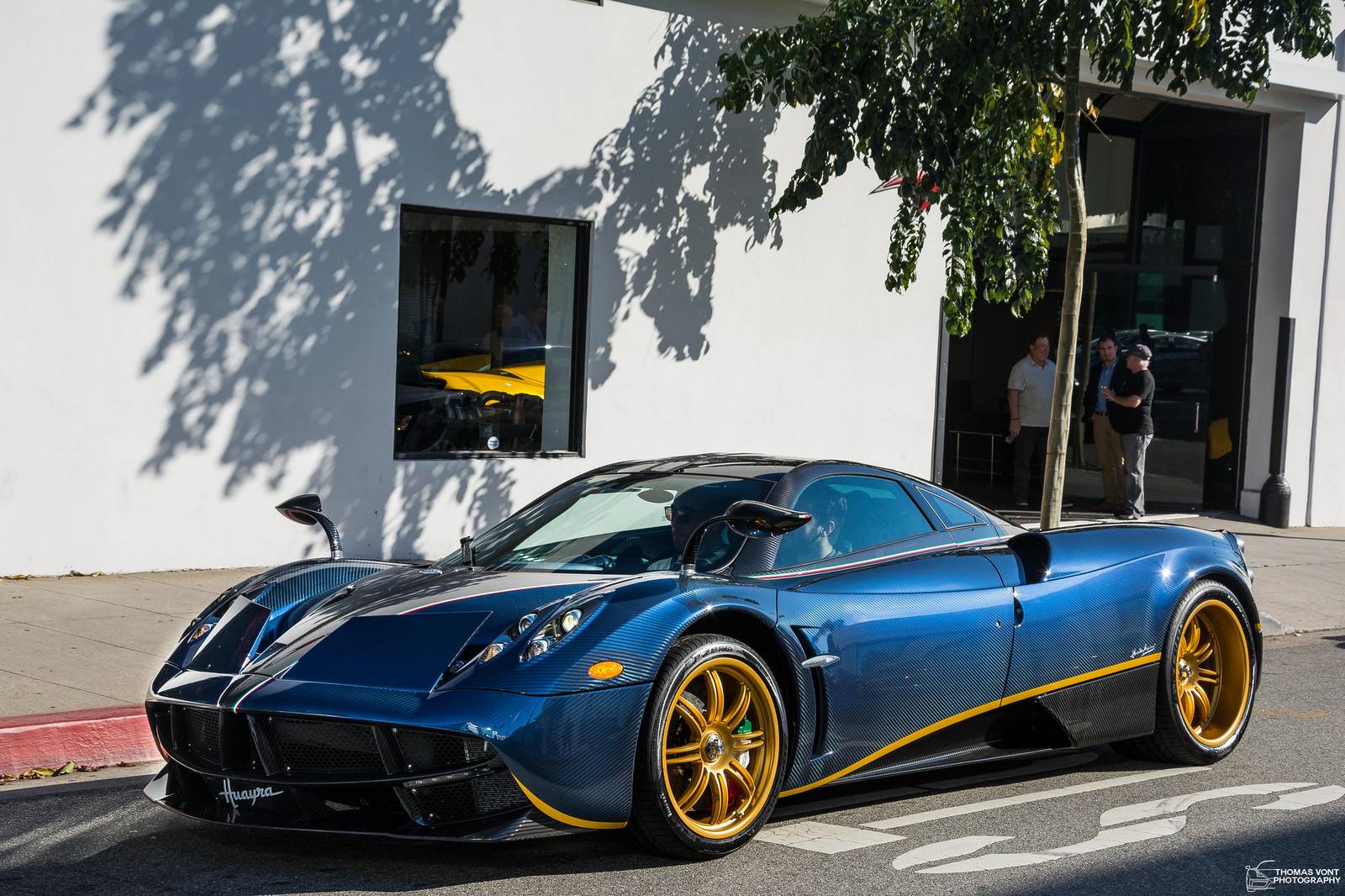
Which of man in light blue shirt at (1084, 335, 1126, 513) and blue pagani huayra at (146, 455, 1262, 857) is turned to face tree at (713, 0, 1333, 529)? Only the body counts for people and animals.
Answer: the man in light blue shirt

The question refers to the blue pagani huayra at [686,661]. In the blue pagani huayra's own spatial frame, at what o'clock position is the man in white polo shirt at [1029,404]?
The man in white polo shirt is roughly at 5 o'clock from the blue pagani huayra.

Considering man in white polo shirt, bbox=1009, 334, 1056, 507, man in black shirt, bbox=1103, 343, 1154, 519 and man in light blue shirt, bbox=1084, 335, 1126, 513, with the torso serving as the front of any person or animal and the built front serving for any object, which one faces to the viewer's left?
the man in black shirt

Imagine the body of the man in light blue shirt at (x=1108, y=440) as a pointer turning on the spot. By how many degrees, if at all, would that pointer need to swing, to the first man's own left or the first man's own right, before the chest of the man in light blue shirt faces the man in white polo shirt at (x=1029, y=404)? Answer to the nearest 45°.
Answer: approximately 45° to the first man's own right

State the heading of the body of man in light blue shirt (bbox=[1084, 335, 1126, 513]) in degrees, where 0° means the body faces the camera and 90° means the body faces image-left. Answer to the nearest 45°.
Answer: approximately 0°

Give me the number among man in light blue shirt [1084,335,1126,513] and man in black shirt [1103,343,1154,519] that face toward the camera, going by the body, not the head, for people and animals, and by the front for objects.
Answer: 1

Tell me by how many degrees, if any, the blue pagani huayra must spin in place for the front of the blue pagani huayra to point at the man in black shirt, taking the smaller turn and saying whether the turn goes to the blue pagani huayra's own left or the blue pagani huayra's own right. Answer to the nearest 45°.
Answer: approximately 135° to the blue pagani huayra's own right

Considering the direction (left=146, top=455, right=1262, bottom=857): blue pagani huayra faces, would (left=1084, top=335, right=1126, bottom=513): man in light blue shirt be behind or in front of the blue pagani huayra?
behind

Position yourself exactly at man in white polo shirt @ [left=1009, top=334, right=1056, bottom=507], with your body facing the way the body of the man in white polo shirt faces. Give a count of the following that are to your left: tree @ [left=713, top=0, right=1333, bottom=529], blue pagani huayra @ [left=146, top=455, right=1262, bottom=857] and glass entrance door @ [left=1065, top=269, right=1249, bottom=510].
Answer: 1

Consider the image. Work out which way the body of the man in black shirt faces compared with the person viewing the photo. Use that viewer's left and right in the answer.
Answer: facing to the left of the viewer

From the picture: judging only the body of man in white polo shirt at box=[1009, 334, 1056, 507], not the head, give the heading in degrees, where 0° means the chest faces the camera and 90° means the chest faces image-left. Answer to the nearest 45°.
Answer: approximately 315°
